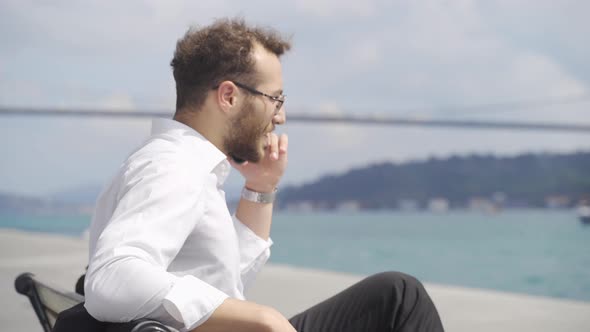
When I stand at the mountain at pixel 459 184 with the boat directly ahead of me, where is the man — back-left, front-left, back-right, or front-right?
front-right

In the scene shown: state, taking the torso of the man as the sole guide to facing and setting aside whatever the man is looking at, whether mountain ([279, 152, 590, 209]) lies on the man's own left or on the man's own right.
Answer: on the man's own left

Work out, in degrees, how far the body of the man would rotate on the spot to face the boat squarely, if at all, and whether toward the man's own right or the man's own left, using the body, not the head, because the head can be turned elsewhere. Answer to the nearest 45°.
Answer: approximately 45° to the man's own left

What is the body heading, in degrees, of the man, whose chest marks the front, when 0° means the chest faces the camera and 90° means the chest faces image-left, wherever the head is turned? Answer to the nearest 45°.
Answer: approximately 270°

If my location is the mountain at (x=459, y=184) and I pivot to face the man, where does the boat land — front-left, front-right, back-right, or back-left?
front-left

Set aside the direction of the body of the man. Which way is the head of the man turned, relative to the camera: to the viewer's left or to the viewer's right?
to the viewer's right
